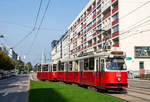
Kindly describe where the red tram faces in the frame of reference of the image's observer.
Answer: facing the viewer and to the right of the viewer
